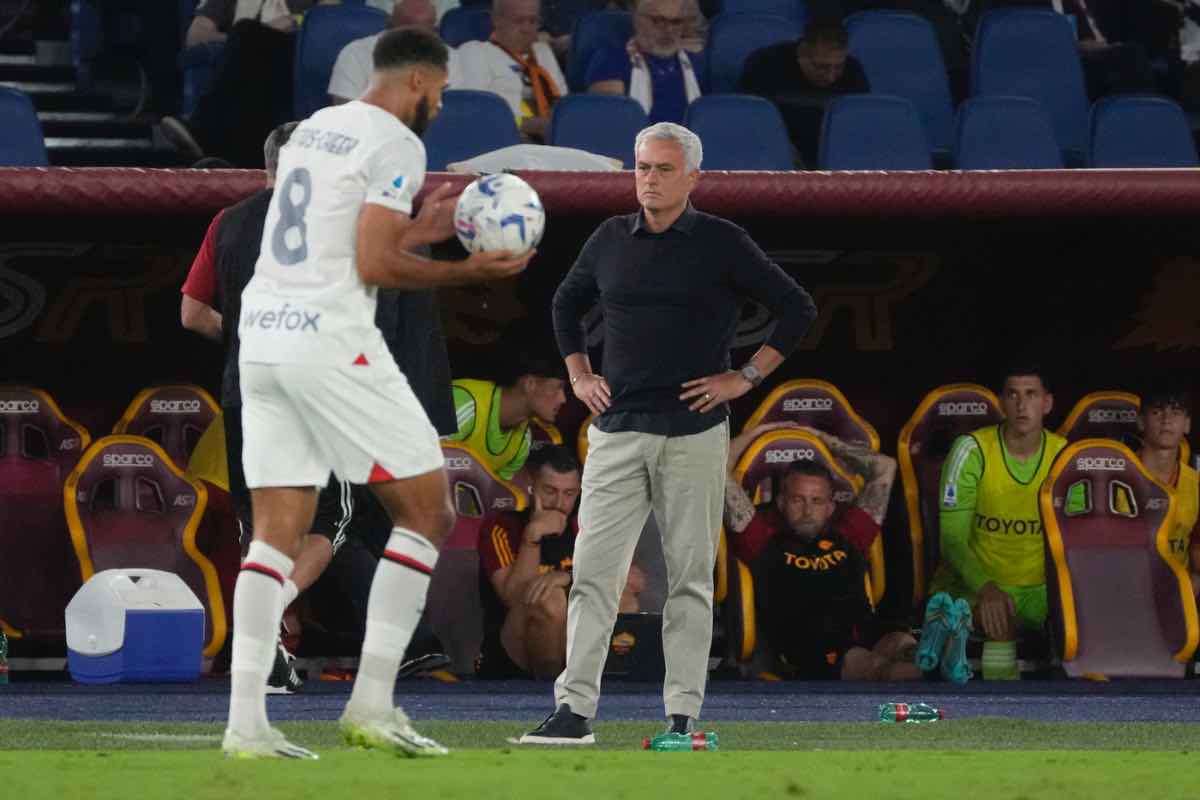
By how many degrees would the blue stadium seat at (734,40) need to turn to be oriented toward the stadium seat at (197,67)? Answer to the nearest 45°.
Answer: approximately 90° to its right

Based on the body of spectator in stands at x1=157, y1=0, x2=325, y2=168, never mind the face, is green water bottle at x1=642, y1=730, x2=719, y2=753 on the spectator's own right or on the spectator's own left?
on the spectator's own left
